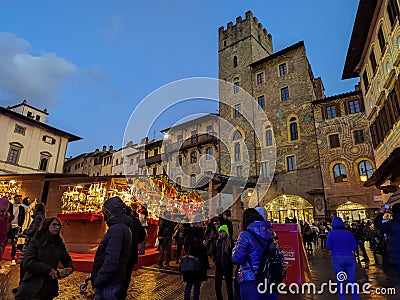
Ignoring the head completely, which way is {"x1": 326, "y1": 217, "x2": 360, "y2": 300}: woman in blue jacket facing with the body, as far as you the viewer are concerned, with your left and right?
facing away from the viewer

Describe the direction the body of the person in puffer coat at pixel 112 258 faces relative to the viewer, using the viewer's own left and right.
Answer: facing to the left of the viewer

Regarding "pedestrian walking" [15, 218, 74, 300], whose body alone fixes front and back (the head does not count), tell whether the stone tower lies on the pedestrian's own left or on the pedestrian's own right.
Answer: on the pedestrian's own left

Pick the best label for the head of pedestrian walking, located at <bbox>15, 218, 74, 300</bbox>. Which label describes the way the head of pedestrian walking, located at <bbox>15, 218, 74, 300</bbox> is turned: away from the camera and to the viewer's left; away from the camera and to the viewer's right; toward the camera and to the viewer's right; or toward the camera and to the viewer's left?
toward the camera and to the viewer's right

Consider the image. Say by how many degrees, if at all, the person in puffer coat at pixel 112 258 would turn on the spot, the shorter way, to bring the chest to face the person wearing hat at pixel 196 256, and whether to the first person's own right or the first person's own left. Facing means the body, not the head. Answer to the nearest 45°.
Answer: approximately 135° to the first person's own right
